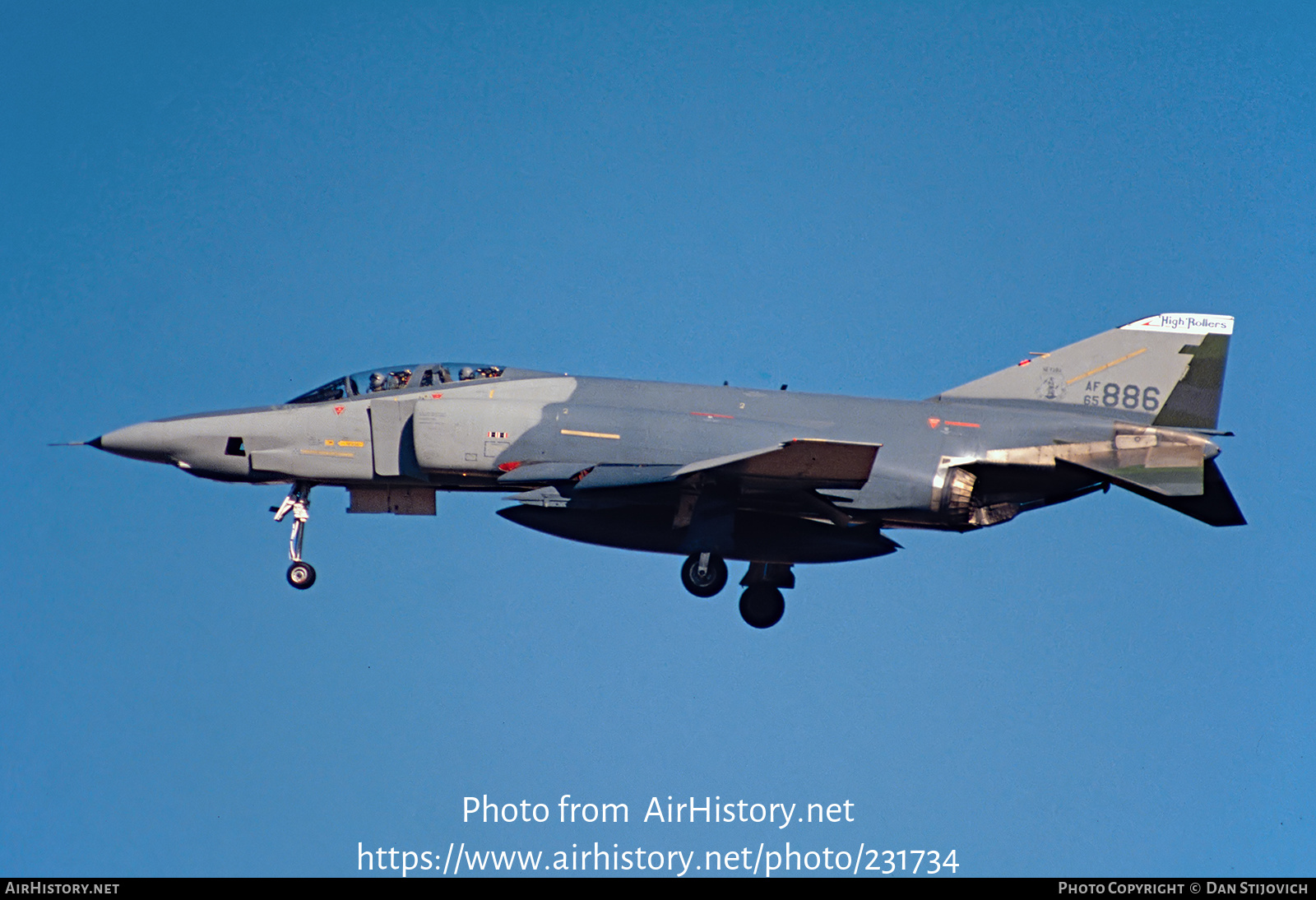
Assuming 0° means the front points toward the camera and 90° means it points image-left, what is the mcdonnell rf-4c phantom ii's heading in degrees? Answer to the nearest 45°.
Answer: approximately 90°
